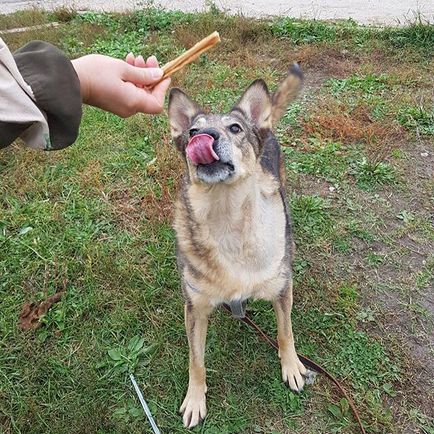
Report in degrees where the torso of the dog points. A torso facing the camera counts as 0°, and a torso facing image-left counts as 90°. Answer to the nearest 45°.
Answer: approximately 0°

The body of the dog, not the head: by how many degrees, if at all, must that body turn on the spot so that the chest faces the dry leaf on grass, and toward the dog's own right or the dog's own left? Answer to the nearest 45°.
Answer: approximately 90° to the dog's own right
